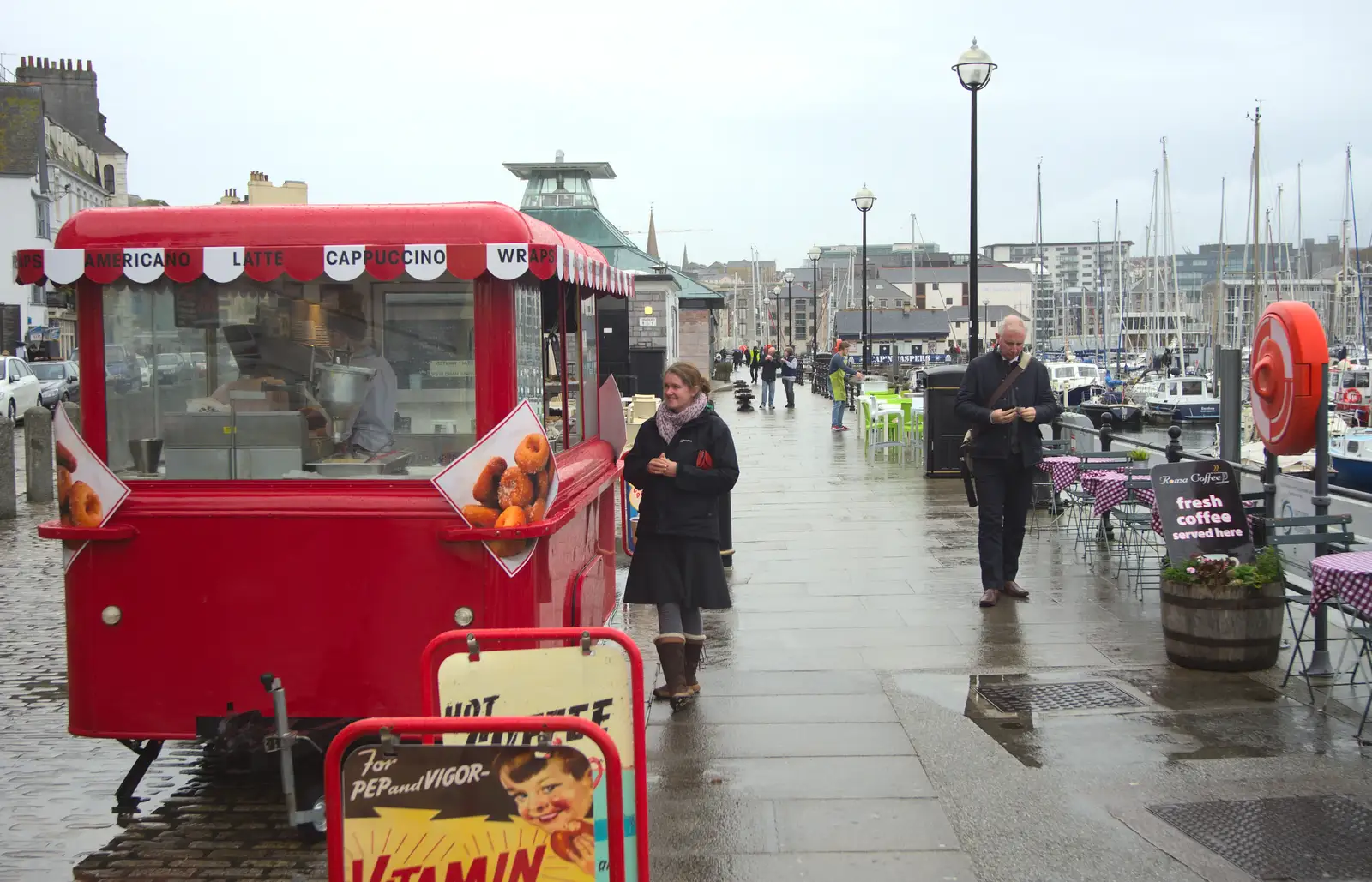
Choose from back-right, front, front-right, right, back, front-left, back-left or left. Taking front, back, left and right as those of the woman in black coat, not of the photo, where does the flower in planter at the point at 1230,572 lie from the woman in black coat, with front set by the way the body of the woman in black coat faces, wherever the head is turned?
back-left

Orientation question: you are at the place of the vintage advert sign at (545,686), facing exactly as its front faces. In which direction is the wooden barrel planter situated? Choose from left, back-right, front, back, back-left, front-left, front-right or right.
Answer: back-left

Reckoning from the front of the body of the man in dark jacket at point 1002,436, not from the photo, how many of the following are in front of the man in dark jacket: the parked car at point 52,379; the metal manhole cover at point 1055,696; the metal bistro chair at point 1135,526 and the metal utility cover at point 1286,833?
2

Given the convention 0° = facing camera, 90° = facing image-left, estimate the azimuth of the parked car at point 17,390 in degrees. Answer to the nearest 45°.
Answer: approximately 45°

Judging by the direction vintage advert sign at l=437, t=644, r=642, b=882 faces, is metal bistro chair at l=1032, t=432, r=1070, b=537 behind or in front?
behind

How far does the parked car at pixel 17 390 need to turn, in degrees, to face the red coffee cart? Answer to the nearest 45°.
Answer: approximately 45° to its left

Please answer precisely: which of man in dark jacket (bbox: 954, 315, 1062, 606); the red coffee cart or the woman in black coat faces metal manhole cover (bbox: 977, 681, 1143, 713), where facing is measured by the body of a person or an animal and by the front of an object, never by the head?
the man in dark jacket

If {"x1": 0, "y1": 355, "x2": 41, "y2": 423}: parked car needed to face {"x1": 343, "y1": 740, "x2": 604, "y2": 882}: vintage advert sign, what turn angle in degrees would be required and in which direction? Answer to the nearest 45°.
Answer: approximately 45° to its left
